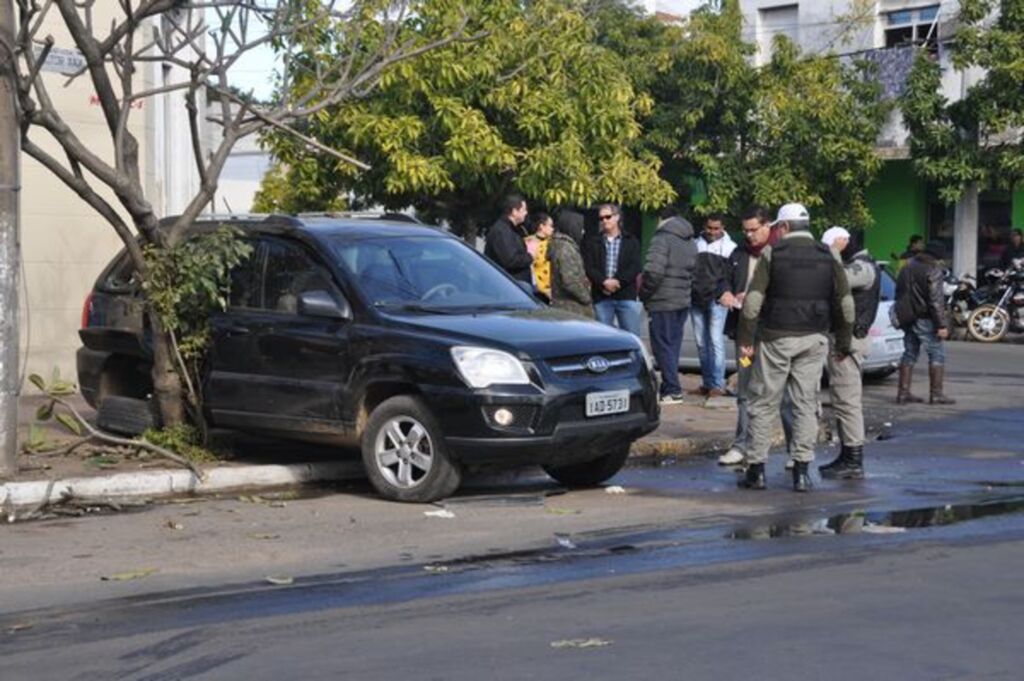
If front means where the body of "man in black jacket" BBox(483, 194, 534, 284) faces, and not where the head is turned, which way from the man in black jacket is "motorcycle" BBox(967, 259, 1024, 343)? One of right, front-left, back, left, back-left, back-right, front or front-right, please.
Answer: front-left

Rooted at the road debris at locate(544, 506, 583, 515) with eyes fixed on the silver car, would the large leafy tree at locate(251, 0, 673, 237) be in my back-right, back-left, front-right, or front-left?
front-left

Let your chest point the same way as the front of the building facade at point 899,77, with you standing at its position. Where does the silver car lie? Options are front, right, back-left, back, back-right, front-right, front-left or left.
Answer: front

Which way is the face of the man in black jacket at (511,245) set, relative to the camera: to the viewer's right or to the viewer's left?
to the viewer's right

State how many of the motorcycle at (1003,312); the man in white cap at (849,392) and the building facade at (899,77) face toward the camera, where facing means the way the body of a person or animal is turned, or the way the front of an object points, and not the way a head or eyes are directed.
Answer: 1

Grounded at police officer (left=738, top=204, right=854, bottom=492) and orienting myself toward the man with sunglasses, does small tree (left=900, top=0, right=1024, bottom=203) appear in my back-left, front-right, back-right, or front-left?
front-right

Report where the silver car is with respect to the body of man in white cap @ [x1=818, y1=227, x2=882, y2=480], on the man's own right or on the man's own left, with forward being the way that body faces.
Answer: on the man's own right

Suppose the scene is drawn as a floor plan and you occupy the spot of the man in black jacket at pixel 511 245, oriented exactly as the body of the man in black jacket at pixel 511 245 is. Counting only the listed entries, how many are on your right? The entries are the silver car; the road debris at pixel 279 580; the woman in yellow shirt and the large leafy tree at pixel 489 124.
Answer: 1

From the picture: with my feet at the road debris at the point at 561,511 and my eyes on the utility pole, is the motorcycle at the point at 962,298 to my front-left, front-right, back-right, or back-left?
back-right

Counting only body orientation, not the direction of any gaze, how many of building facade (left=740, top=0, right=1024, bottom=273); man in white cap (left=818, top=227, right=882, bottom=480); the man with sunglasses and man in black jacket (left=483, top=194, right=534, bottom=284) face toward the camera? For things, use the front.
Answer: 2

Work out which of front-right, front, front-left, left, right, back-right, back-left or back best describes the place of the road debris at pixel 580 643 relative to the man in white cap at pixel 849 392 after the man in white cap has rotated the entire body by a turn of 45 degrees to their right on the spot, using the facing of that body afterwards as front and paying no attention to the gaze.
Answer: back-left

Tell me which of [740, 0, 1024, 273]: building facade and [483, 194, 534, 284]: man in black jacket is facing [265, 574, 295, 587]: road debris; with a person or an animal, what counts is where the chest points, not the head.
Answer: the building facade

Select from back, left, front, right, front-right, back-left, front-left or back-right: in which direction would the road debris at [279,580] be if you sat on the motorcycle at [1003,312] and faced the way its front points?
left

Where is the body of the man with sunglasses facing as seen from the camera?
toward the camera

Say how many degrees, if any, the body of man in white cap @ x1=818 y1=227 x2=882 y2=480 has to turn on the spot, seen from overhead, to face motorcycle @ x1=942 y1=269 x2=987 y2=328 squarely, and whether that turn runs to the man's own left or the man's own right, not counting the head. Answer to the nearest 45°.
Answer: approximately 90° to the man's own right

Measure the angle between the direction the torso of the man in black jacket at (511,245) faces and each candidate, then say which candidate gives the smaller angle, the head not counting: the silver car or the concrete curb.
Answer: the silver car

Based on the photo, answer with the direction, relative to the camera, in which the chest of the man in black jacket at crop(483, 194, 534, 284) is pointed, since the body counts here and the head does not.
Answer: to the viewer's right
